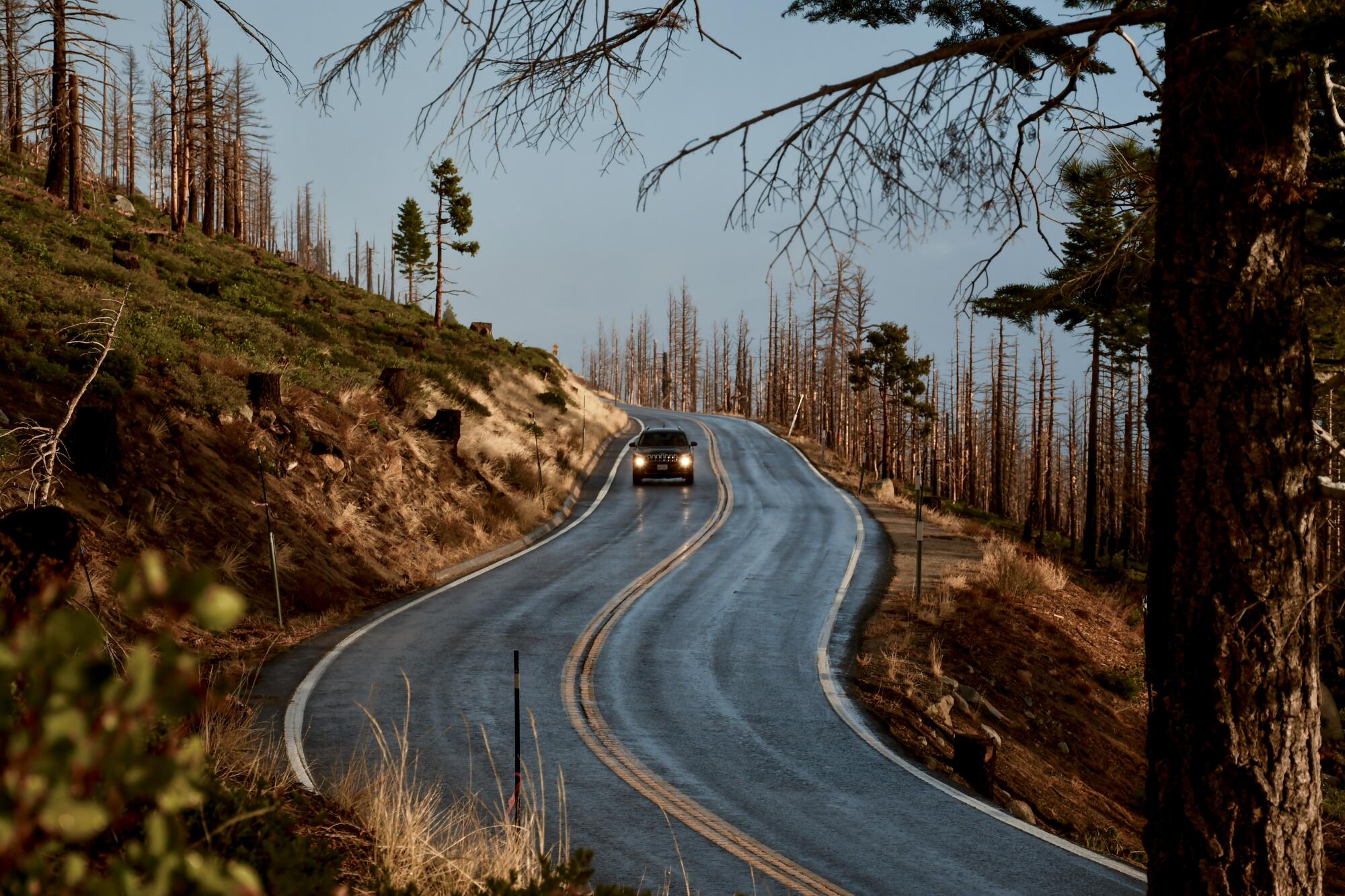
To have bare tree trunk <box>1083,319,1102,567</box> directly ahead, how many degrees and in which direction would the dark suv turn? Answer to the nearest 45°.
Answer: approximately 90° to its left

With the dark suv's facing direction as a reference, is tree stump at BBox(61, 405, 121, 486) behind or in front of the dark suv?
in front

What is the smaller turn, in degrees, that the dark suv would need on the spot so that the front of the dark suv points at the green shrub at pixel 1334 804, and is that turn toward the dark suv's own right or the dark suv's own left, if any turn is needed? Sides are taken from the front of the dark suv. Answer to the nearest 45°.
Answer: approximately 45° to the dark suv's own left

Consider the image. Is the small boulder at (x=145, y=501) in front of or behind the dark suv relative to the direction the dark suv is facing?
in front

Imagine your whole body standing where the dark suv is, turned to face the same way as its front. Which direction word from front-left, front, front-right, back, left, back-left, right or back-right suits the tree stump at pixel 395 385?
front-right

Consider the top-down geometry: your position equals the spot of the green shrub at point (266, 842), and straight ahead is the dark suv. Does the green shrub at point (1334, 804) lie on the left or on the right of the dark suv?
right

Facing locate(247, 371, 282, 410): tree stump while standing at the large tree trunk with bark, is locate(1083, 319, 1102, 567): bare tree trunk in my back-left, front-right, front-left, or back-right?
front-right

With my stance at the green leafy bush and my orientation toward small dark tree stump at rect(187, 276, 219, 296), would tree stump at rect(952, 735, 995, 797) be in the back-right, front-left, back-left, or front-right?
front-right

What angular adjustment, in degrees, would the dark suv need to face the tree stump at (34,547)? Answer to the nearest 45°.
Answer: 0° — it already faces it

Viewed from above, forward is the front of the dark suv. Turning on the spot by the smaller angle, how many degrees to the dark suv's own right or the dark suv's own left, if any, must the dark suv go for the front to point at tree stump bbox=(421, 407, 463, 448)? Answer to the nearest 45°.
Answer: approximately 45° to the dark suv's own right

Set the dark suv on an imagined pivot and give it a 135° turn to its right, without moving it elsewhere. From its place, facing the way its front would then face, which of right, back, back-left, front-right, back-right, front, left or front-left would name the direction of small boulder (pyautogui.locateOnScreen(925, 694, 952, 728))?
back-left

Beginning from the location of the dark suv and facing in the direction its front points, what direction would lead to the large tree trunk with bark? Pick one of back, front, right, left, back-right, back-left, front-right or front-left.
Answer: front

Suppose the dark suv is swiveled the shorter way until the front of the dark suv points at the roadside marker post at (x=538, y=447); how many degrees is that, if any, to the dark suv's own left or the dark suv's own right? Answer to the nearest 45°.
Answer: approximately 45° to the dark suv's own right

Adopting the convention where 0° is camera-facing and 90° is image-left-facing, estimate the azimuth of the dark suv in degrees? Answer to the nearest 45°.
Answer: approximately 0°

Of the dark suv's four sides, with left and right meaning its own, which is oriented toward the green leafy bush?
front
